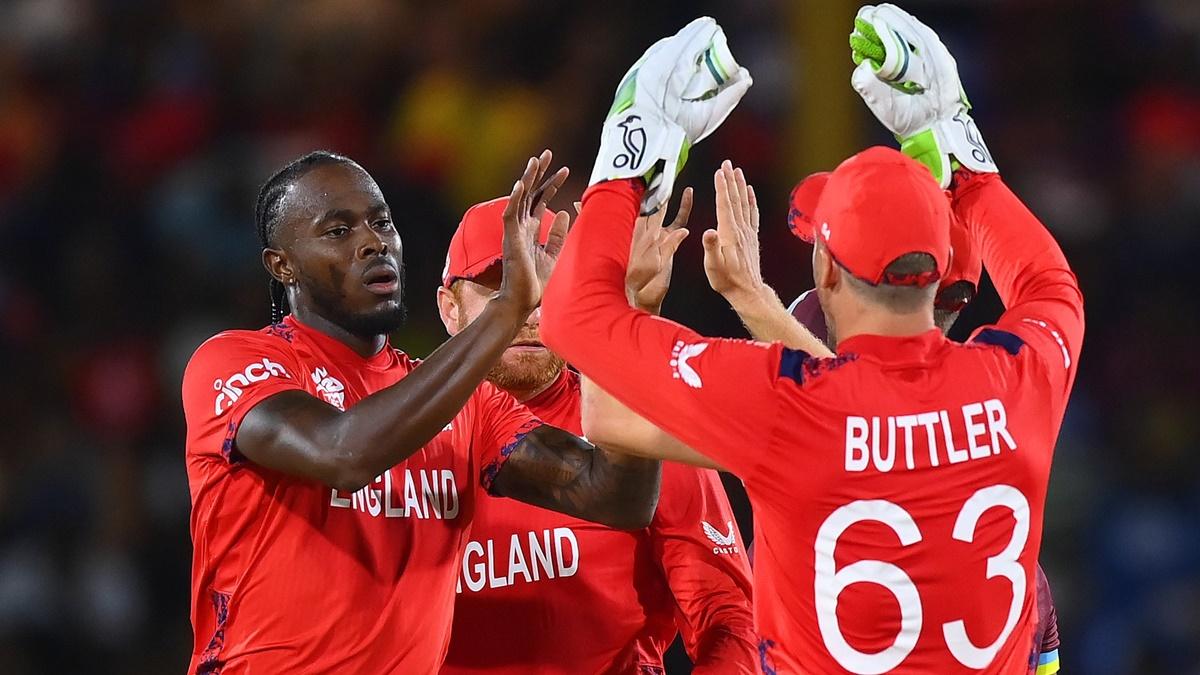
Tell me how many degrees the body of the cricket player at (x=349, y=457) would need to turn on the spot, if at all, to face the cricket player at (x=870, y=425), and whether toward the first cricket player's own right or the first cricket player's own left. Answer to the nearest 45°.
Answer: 0° — they already face them

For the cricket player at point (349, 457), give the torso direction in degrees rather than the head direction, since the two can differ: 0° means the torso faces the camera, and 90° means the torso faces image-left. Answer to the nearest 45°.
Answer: approximately 315°
